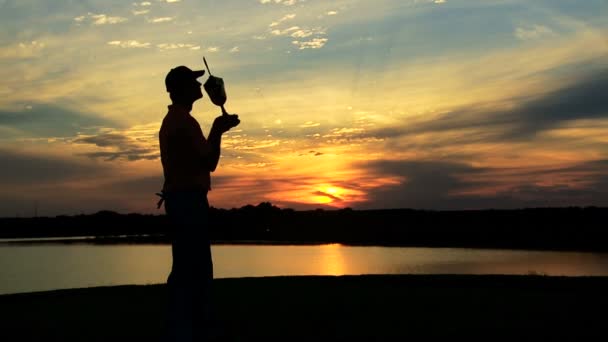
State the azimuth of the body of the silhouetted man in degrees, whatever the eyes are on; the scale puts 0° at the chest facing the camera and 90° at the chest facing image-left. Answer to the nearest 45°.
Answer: approximately 270°
